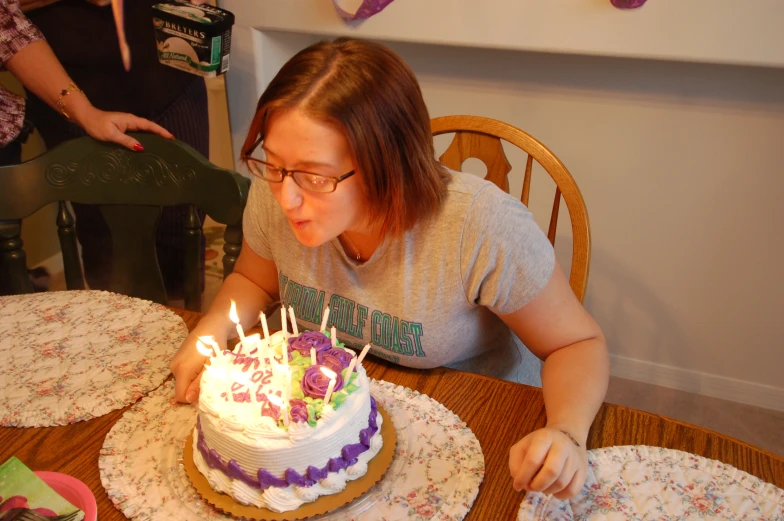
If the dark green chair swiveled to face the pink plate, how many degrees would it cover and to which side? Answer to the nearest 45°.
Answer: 0° — it already faces it

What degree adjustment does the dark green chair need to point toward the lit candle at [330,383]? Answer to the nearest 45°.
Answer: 0° — it already faces it

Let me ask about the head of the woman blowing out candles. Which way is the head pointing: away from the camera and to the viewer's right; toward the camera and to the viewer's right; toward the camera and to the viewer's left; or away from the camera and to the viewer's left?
toward the camera and to the viewer's left

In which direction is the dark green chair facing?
toward the camera

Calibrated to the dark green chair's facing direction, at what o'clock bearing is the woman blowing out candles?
The woman blowing out candles is roughly at 11 o'clock from the dark green chair.

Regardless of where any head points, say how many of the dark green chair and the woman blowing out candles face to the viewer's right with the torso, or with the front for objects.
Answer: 0

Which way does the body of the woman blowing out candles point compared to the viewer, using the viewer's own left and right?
facing the viewer and to the left of the viewer

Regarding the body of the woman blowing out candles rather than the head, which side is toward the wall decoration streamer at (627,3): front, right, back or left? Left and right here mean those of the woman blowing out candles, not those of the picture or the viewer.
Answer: back

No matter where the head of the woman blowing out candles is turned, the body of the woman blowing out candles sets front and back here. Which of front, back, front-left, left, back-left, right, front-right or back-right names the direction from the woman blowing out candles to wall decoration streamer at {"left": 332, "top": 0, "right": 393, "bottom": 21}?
back-right

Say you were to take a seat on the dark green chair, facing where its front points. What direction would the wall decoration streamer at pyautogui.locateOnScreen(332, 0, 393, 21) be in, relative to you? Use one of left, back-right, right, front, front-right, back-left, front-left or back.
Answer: back-left

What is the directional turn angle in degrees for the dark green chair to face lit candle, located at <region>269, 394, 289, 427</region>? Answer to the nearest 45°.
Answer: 0° — it already faces it

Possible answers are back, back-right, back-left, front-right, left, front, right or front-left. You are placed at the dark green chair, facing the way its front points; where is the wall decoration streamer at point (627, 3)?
left

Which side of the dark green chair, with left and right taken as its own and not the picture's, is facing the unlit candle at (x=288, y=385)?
front
